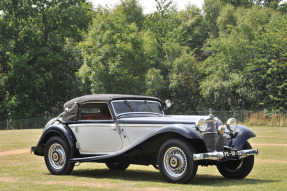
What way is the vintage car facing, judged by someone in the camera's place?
facing the viewer and to the right of the viewer
